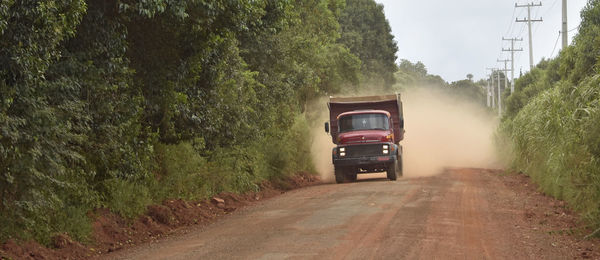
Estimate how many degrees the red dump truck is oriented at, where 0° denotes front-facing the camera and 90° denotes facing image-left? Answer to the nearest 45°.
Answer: approximately 0°
